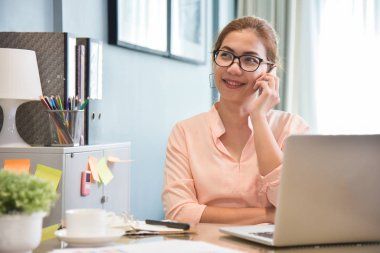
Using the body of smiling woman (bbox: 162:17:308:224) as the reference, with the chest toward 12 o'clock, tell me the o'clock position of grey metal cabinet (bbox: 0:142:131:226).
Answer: The grey metal cabinet is roughly at 3 o'clock from the smiling woman.

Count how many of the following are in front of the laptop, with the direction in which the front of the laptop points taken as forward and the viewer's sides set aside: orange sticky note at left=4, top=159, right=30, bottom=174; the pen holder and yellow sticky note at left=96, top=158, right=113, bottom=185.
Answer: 3

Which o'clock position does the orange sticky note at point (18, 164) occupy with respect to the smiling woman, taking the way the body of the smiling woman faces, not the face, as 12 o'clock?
The orange sticky note is roughly at 3 o'clock from the smiling woman.

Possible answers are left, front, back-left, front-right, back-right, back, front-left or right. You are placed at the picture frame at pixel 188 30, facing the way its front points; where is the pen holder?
front-right

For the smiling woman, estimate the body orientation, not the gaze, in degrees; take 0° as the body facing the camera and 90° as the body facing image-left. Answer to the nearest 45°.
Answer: approximately 0°

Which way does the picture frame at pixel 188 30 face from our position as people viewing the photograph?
facing the viewer and to the right of the viewer

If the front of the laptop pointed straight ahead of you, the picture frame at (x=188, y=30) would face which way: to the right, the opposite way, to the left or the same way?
the opposite way

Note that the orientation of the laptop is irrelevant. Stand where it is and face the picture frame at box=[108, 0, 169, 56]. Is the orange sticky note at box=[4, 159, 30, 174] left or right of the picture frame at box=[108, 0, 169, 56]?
left

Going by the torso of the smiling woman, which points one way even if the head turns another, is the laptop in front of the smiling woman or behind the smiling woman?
in front

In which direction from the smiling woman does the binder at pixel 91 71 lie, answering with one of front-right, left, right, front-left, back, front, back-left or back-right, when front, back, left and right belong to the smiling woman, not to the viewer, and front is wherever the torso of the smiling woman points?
back-right

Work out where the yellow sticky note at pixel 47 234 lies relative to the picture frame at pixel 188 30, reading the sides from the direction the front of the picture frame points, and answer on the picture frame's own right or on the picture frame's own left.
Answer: on the picture frame's own right

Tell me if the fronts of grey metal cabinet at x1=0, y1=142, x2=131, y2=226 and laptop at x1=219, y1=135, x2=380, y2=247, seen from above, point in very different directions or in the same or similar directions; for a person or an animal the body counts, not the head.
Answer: very different directions

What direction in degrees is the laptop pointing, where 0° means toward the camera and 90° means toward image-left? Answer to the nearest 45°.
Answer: approximately 135°

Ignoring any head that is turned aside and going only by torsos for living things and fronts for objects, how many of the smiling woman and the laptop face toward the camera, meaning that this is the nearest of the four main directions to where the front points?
1

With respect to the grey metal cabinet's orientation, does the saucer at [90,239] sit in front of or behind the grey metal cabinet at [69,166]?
in front
